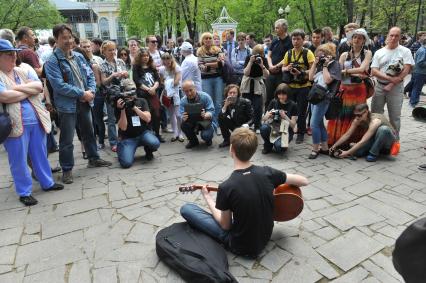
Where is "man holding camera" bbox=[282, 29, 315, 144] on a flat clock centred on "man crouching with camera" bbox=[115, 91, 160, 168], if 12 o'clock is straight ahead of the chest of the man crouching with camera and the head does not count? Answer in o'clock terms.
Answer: The man holding camera is roughly at 9 o'clock from the man crouching with camera.

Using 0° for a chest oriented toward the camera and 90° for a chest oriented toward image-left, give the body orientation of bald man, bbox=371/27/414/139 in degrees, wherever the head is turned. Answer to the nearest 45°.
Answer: approximately 0°

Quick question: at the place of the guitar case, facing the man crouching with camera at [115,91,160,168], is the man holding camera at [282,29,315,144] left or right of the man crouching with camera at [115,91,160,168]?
right

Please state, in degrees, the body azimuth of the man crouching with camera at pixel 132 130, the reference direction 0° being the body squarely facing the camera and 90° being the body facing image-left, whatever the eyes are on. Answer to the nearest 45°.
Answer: approximately 0°

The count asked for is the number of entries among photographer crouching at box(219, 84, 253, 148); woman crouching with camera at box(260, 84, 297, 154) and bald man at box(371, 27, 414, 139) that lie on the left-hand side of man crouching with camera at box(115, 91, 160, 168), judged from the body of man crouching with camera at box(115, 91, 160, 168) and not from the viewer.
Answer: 3

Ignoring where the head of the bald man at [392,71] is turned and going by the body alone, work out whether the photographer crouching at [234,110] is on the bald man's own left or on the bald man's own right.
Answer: on the bald man's own right

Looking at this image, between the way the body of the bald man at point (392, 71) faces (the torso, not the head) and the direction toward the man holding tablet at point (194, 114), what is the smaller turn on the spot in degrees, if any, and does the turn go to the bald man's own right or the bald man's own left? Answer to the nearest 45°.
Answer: approximately 90° to the bald man's own right

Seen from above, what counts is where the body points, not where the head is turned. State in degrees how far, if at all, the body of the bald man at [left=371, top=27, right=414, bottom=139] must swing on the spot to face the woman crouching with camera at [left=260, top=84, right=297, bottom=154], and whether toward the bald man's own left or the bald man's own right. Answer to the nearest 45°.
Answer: approximately 45° to the bald man's own right

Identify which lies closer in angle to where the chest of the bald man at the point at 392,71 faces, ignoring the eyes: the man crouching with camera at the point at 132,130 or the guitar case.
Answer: the guitar case

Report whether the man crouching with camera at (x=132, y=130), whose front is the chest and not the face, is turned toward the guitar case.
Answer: yes
